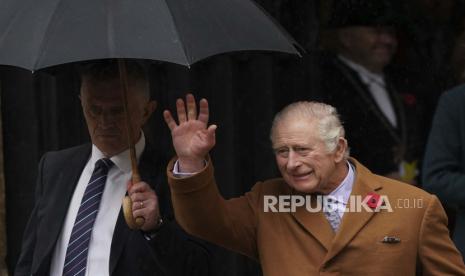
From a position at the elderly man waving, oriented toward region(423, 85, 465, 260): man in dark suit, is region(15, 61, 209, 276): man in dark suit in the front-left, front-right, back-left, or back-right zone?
back-left

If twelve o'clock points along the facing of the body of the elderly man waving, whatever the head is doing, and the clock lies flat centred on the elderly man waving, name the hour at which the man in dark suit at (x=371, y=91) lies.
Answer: The man in dark suit is roughly at 5 o'clock from the elderly man waving.

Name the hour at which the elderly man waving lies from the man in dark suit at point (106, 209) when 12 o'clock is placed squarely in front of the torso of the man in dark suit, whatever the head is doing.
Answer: The elderly man waving is roughly at 8 o'clock from the man in dark suit.

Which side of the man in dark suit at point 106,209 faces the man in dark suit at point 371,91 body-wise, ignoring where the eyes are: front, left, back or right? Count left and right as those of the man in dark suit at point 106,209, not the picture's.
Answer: back

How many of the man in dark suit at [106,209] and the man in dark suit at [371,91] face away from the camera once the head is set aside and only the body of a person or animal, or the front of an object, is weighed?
0

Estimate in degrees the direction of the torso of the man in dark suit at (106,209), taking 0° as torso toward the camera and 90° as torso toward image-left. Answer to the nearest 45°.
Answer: approximately 45°

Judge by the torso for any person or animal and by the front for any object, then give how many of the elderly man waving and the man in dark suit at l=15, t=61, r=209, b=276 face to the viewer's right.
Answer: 0

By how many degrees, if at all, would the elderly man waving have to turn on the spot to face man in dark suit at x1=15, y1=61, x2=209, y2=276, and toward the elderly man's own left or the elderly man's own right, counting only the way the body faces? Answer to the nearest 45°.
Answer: approximately 45° to the elderly man's own right
